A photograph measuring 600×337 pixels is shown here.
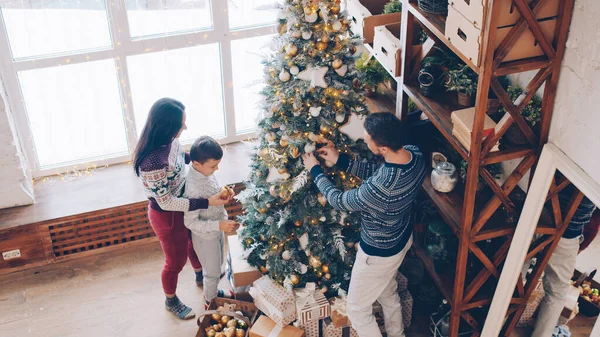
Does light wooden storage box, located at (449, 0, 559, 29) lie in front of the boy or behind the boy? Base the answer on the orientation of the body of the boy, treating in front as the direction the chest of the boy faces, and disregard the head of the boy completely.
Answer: in front

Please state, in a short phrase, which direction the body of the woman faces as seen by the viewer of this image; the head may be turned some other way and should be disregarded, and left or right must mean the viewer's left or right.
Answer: facing to the right of the viewer

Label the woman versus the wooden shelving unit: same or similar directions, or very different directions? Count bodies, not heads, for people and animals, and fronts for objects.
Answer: very different directions

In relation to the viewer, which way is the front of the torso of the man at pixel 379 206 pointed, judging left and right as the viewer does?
facing away from the viewer and to the left of the viewer

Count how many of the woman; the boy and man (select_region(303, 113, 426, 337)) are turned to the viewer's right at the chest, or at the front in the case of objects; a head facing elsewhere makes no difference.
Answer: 2

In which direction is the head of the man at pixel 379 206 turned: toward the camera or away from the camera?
away from the camera

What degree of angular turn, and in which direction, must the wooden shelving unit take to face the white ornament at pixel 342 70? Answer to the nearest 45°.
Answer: approximately 45° to its right

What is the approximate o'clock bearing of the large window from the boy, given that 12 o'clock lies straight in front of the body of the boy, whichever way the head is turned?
The large window is roughly at 8 o'clock from the boy.

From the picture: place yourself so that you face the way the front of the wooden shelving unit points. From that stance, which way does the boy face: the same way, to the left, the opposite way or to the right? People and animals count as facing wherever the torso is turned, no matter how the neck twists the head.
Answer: the opposite way

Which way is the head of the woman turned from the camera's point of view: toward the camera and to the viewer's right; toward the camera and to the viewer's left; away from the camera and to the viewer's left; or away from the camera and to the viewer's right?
away from the camera and to the viewer's right

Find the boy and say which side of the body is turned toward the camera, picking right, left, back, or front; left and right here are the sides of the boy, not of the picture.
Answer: right
